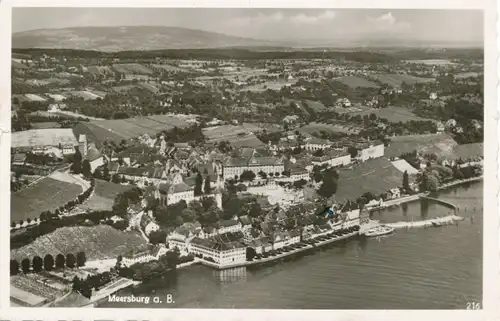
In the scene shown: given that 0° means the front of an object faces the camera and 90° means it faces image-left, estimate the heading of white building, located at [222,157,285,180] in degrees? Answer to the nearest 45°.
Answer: approximately 0°
